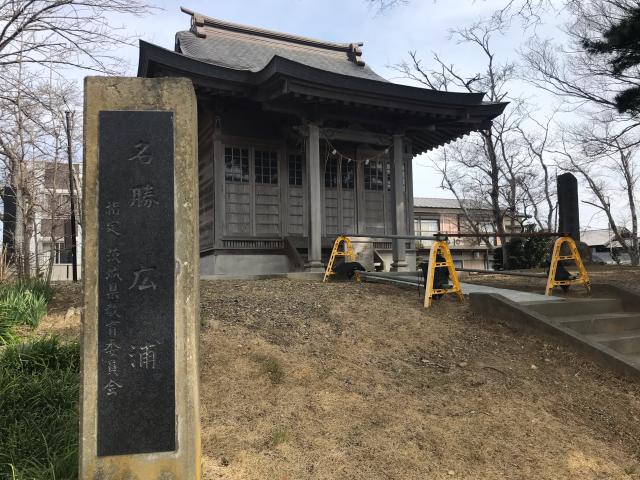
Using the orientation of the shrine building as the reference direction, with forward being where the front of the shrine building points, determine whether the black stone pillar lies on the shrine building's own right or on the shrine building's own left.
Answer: on the shrine building's own left

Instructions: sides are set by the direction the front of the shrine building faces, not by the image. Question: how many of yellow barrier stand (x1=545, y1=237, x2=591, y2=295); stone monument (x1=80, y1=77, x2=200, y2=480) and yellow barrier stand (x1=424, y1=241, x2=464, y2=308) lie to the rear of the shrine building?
0

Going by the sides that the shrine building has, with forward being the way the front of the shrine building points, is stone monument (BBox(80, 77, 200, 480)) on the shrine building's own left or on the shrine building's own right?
on the shrine building's own right

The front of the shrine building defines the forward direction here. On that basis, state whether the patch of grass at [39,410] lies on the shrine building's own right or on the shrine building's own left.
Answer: on the shrine building's own right

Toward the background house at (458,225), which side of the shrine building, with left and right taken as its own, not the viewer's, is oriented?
left

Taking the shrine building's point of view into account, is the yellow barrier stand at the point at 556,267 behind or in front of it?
in front

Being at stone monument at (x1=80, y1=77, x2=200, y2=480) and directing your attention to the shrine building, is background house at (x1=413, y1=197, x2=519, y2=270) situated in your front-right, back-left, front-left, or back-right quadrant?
front-right

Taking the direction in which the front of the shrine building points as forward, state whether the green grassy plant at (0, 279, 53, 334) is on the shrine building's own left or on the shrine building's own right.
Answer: on the shrine building's own right

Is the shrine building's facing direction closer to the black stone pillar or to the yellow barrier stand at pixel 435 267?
the yellow barrier stand

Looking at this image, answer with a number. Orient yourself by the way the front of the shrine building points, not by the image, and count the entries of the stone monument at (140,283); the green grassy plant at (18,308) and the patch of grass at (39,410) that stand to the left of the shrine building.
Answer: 0

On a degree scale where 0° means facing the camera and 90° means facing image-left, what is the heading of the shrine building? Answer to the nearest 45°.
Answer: approximately 315°

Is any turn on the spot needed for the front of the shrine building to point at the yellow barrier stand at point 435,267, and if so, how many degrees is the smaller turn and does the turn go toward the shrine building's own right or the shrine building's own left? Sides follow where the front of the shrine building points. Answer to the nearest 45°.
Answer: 0° — it already faces it
